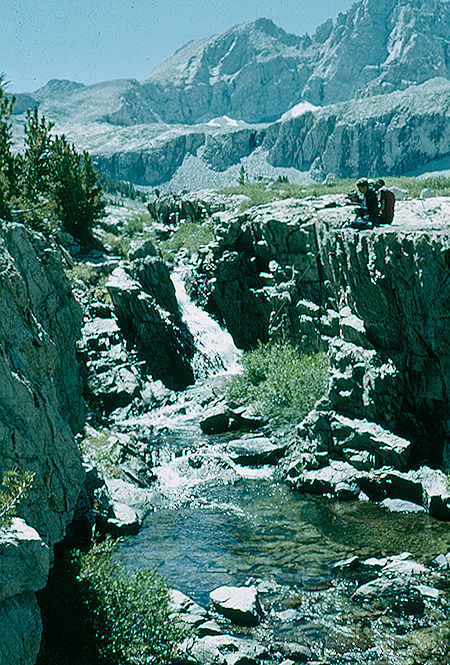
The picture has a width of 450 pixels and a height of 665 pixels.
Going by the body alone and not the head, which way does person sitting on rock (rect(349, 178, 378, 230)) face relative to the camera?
to the viewer's left

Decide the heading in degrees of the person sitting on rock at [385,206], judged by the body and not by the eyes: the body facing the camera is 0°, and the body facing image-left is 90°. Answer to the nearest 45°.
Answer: approximately 90°

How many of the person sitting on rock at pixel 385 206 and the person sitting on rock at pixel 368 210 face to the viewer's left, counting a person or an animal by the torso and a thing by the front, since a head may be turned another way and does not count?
2
